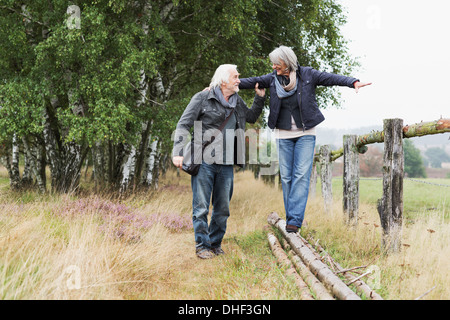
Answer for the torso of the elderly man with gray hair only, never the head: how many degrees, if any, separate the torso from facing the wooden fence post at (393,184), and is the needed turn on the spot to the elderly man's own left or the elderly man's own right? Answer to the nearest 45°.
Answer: approximately 45° to the elderly man's own left

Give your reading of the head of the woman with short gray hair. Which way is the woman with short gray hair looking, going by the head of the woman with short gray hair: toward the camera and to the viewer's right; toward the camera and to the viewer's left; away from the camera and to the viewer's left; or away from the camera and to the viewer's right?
toward the camera and to the viewer's left

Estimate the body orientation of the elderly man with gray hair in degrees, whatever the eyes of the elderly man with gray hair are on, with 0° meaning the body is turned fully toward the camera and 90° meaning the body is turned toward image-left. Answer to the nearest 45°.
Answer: approximately 315°

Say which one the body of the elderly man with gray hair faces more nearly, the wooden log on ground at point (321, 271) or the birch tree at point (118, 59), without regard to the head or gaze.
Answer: the wooden log on ground

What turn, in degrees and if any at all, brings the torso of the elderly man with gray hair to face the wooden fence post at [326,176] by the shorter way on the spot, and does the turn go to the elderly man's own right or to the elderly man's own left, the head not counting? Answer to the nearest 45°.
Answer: approximately 90° to the elderly man's own left

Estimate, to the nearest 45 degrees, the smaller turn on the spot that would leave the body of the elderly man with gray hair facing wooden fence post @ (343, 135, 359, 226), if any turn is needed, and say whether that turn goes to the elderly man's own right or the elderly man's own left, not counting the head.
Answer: approximately 90° to the elderly man's own left

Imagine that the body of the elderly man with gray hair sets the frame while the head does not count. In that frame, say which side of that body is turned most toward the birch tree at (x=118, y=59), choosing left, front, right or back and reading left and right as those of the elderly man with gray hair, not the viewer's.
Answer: back

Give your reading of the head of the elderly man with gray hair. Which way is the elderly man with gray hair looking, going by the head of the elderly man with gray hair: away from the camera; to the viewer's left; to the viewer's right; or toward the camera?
to the viewer's right
